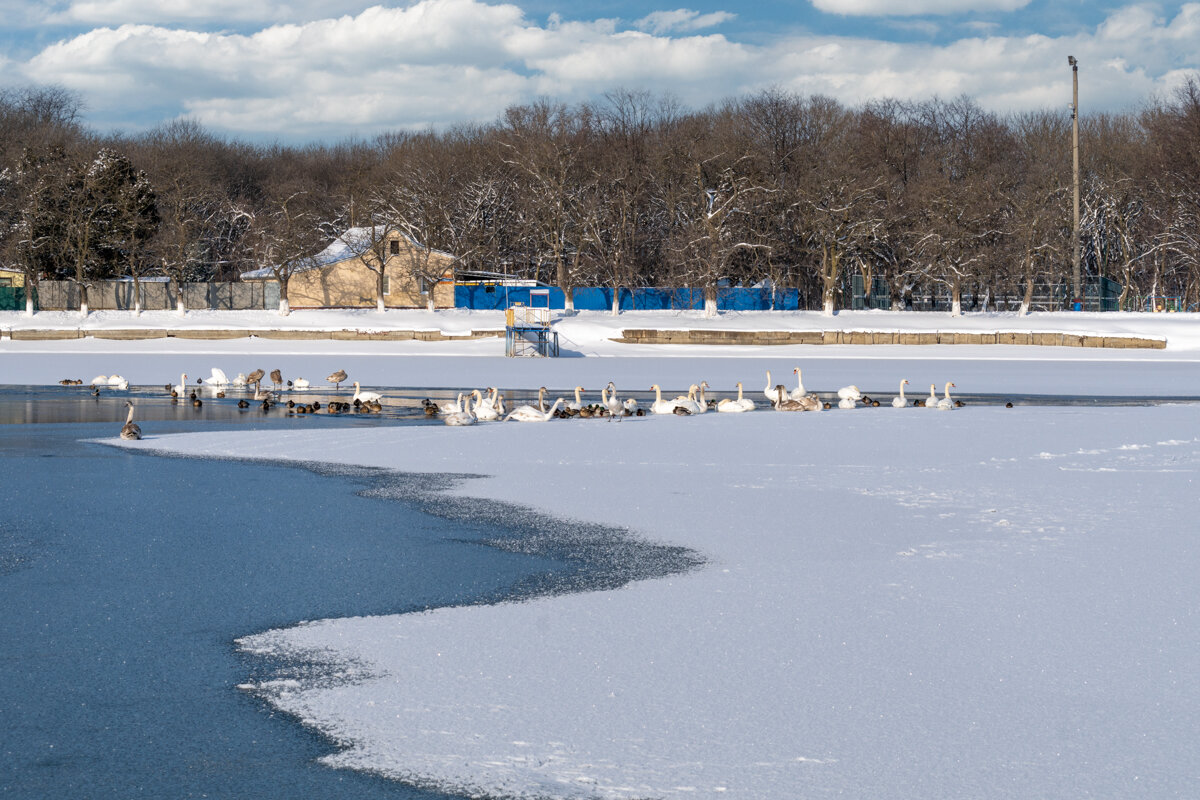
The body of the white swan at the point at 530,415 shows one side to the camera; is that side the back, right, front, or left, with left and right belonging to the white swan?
right

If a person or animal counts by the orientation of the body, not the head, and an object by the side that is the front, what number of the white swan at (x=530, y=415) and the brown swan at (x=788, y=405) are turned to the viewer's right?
1

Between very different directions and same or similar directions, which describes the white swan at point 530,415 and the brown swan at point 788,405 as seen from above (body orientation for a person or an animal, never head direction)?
very different directions

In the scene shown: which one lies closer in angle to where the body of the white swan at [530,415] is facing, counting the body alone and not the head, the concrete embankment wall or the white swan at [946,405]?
the white swan

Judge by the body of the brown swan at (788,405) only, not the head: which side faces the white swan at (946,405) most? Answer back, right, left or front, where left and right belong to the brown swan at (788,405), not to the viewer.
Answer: back

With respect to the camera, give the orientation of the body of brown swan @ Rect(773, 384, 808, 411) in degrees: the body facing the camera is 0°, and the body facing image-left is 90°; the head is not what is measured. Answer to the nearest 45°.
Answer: approximately 90°

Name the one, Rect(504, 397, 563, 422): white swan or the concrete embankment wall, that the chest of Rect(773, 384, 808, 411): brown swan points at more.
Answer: the white swan

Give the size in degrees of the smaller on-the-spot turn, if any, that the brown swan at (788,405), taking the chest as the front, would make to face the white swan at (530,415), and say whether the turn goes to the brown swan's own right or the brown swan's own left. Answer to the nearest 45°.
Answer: approximately 45° to the brown swan's own left
